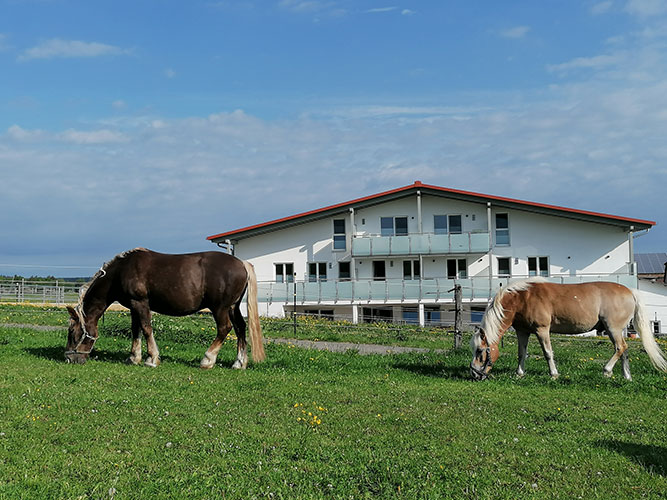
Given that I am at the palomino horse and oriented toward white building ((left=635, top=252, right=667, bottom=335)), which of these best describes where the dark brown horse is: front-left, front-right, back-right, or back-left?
back-left

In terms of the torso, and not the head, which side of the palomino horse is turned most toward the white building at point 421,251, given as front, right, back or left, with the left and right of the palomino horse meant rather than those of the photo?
right

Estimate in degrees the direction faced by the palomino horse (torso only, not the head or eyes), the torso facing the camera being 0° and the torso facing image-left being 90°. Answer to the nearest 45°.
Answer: approximately 90°

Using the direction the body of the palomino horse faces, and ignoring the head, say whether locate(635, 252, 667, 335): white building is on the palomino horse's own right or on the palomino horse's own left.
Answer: on the palomino horse's own right

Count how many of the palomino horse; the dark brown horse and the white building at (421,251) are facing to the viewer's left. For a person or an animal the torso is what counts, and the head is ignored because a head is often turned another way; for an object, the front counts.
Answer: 2

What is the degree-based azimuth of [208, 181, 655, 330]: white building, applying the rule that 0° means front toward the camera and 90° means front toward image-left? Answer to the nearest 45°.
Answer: approximately 0°

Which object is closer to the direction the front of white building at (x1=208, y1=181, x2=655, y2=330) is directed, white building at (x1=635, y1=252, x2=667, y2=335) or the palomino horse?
the palomino horse

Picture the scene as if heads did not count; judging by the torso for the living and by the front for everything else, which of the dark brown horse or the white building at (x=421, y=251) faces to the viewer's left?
the dark brown horse

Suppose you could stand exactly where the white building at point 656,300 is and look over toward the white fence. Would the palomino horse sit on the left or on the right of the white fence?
left

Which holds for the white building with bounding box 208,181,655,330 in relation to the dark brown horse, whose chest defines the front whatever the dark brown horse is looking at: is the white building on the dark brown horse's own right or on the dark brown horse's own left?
on the dark brown horse's own right

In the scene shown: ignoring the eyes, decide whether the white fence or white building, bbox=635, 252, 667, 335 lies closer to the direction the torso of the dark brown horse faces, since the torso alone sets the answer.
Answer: the white fence

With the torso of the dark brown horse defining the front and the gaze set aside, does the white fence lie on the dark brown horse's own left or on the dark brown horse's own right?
on the dark brown horse's own right

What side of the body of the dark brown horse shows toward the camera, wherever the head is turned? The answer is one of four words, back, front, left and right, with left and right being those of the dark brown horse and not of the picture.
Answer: left

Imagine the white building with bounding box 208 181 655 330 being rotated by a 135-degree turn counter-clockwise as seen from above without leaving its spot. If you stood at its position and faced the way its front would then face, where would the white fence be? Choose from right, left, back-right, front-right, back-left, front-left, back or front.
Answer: back-left
